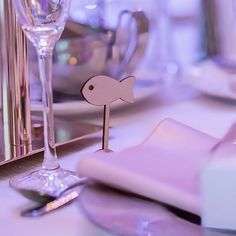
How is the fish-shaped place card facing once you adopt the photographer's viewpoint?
facing to the left of the viewer
